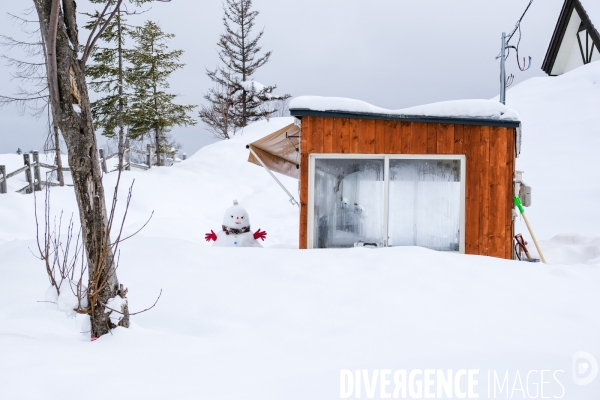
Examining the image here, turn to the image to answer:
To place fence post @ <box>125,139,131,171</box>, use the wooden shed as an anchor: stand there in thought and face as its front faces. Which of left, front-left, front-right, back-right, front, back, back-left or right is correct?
back-right

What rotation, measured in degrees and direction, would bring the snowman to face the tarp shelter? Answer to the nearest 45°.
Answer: approximately 135° to its left

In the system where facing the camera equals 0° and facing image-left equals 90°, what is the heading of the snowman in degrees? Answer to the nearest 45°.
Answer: approximately 0°

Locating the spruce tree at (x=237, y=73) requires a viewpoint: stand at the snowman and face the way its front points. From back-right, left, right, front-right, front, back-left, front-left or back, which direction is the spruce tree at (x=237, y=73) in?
back

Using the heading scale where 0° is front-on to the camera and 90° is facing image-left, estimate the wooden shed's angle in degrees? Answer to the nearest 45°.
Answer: approximately 0°

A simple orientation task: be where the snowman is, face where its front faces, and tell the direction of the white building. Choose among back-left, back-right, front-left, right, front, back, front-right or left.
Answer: back-left

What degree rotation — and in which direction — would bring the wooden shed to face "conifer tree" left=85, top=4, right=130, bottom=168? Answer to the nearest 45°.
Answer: approximately 135° to its right

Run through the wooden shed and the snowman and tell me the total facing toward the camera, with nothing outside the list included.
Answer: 2

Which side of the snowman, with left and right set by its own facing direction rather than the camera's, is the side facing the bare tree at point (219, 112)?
back

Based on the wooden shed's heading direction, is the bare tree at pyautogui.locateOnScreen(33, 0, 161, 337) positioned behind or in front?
in front

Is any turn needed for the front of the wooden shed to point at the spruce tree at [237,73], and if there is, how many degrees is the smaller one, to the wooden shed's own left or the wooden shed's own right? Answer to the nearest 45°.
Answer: approximately 135° to the wooden shed's own right
